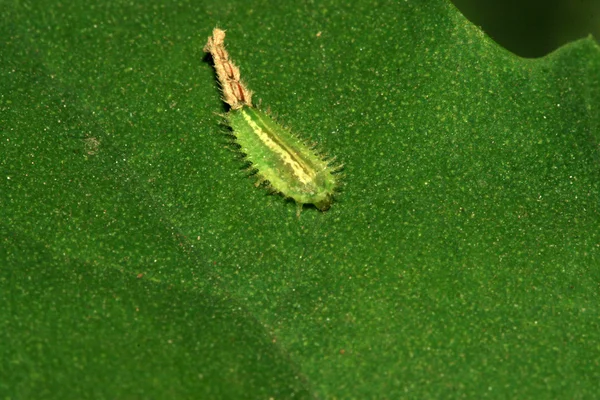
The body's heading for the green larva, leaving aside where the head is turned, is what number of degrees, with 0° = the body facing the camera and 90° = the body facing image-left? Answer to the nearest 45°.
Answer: approximately 315°
